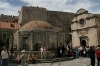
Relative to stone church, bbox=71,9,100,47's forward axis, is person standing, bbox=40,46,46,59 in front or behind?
in front

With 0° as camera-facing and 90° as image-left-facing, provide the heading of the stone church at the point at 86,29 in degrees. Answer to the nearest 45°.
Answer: approximately 45°
